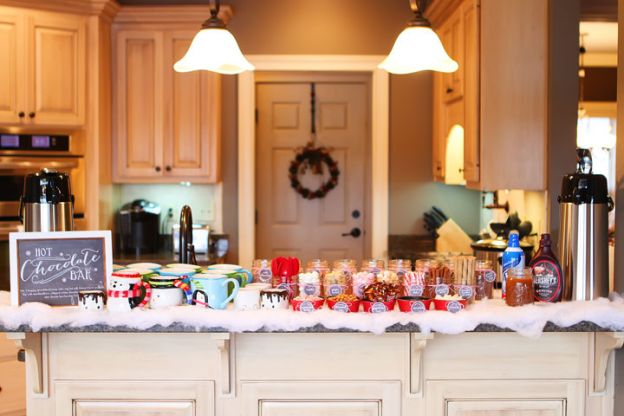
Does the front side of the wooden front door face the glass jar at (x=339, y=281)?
yes

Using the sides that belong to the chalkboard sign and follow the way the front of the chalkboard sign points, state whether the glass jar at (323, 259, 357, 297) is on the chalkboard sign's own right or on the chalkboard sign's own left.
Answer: on the chalkboard sign's own left

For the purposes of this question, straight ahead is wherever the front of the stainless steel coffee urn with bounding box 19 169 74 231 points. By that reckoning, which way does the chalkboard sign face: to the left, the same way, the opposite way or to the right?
the same way

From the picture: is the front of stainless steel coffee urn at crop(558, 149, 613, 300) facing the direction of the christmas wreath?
no

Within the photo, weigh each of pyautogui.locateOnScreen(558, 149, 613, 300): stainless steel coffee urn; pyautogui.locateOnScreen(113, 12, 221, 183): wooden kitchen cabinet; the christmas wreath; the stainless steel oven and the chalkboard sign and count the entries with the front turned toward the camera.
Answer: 5

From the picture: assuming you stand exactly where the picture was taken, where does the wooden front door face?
facing the viewer

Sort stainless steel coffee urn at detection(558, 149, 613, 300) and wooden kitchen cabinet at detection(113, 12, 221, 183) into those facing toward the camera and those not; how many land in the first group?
2

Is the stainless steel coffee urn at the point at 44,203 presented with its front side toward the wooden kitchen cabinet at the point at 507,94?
no

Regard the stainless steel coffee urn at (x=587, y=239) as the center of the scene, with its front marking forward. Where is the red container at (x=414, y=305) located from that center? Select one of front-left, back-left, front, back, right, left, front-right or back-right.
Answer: front-right

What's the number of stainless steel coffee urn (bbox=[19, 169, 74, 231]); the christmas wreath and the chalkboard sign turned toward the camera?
3

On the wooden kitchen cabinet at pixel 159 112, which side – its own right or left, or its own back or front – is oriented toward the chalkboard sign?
front

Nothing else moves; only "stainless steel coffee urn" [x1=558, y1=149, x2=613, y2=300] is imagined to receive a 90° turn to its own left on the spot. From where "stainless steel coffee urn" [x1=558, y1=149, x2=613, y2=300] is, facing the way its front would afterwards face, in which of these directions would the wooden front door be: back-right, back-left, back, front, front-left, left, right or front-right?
back-left

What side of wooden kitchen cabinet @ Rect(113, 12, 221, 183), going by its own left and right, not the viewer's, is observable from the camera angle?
front

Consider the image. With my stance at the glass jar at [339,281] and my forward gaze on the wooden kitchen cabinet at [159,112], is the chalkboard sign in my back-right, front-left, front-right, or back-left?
front-left

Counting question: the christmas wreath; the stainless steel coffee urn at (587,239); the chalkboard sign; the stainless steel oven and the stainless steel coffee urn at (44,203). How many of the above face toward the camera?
5

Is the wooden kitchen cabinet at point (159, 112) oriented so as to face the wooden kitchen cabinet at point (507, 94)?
no
